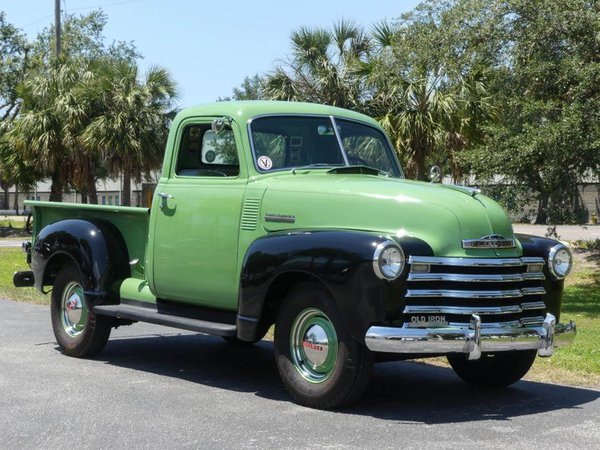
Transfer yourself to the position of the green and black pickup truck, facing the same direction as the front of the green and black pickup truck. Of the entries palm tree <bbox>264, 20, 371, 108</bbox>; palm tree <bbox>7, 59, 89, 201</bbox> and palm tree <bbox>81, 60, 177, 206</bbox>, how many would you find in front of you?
0

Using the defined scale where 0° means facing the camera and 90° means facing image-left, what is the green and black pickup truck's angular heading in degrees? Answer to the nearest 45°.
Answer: approximately 315°

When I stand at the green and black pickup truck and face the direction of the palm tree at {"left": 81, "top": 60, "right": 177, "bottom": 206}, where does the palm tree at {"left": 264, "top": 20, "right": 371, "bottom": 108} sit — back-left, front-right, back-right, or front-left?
front-right

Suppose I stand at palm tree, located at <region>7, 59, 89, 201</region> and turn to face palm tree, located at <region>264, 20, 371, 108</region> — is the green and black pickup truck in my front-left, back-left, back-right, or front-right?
front-right

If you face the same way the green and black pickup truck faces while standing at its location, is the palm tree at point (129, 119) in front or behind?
behind

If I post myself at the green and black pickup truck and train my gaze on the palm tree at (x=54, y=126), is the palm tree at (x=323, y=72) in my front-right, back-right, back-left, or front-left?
front-right

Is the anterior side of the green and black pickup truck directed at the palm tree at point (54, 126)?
no

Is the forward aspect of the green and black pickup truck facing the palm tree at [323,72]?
no
